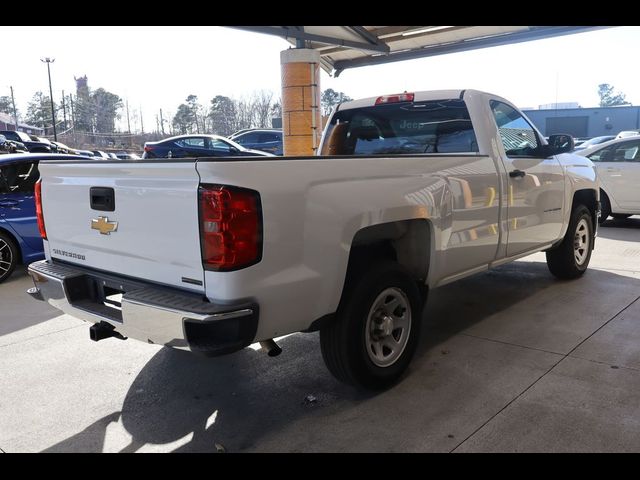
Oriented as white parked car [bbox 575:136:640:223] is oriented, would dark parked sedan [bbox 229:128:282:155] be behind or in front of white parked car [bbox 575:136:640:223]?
behind

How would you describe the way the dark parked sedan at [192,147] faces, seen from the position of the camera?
facing to the right of the viewer

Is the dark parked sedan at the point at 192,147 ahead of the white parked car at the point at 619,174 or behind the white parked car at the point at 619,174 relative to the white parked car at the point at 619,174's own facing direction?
behind

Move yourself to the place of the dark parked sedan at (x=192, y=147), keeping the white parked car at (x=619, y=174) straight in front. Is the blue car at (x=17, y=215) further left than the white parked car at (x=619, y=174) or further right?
right

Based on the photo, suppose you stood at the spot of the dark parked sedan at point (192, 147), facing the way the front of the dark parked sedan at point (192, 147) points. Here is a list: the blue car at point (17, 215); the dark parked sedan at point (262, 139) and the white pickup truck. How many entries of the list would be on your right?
2

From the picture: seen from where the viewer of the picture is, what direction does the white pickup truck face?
facing away from the viewer and to the right of the viewer

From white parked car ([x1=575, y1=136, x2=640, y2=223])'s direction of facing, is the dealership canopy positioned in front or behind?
behind

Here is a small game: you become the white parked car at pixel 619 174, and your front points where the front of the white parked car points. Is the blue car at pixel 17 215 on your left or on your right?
on your right
